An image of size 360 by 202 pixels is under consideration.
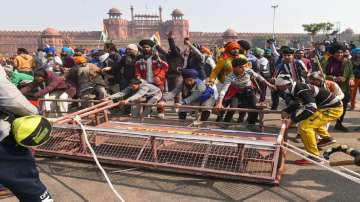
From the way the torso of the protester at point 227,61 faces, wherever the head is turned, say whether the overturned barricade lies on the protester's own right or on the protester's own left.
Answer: on the protester's own right

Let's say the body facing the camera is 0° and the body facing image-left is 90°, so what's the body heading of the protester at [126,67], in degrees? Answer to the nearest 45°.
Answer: approximately 315°

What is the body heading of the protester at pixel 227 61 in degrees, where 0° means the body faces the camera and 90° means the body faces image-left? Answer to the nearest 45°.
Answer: approximately 315°

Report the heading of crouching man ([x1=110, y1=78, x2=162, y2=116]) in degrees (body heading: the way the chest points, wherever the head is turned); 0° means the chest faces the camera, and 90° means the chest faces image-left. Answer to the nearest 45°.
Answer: approximately 45°
